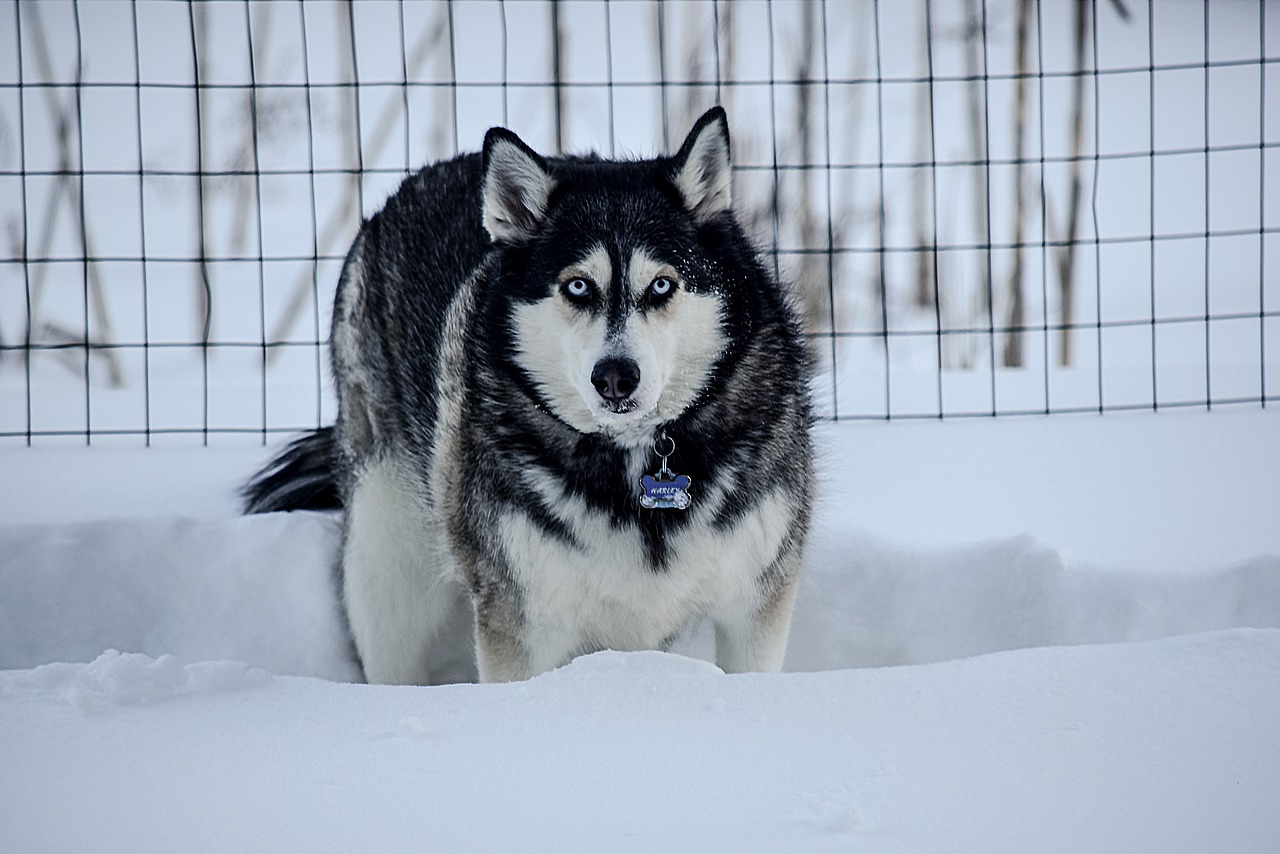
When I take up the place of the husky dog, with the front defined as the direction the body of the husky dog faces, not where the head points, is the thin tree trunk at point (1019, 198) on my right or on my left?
on my left

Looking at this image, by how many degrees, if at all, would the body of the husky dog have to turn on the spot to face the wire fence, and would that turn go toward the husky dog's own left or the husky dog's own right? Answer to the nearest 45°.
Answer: approximately 135° to the husky dog's own left

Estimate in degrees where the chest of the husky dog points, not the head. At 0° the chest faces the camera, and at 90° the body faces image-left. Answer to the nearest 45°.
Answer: approximately 315°

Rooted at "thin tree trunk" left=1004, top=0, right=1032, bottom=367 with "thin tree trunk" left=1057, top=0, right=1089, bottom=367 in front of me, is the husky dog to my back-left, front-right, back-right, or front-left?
back-right
